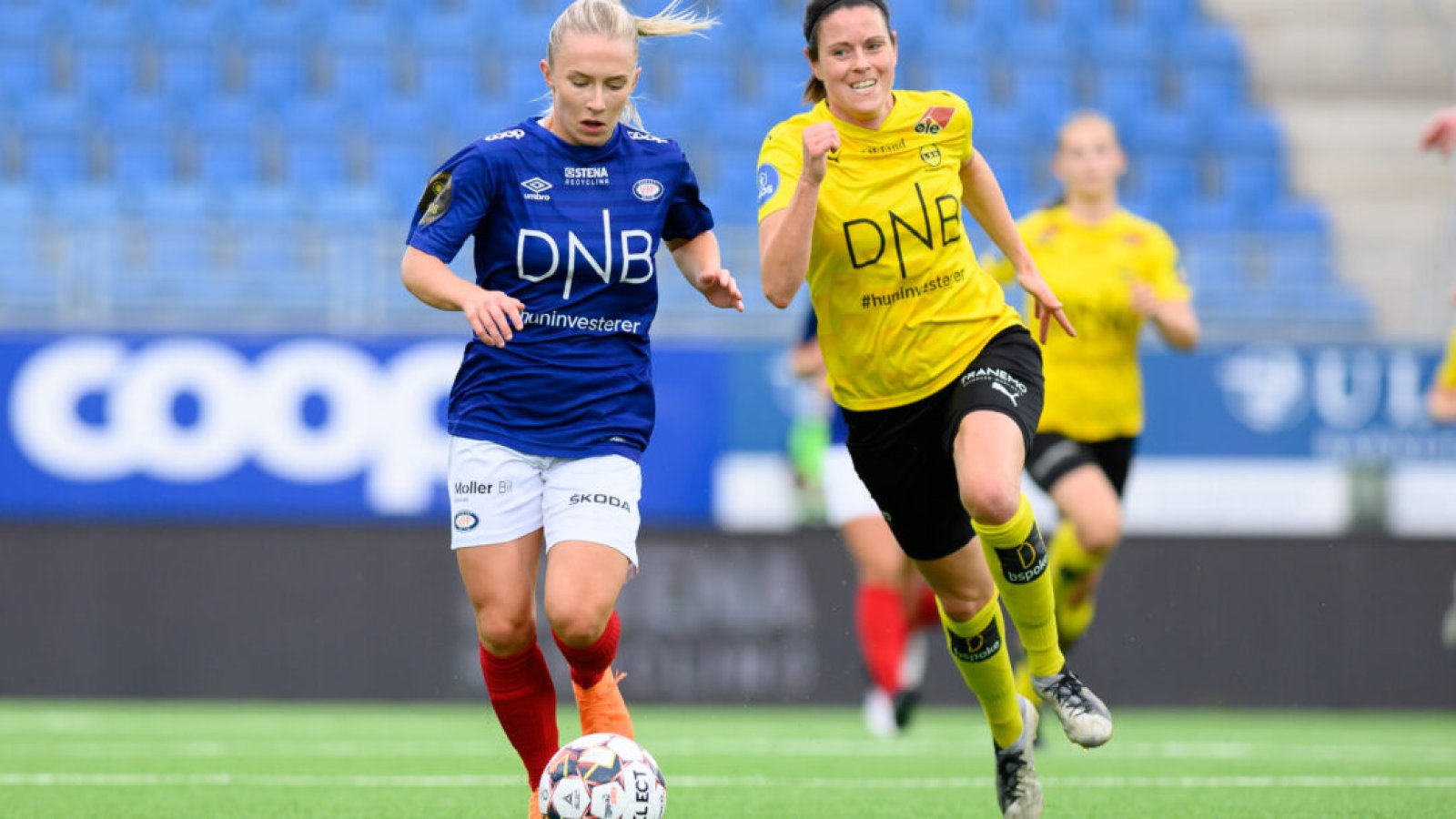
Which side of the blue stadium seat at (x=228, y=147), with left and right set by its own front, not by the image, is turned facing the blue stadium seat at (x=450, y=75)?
left

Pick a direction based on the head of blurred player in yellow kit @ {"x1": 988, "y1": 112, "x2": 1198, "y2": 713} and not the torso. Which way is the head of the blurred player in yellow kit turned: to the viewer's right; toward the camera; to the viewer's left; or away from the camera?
toward the camera

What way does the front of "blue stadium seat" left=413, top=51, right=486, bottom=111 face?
toward the camera

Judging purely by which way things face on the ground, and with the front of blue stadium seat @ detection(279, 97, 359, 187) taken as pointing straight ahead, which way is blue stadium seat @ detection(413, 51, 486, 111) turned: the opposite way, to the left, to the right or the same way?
the same way

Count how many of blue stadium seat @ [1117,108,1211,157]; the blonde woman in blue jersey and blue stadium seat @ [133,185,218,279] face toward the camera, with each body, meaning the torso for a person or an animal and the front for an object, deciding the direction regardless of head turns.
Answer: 3

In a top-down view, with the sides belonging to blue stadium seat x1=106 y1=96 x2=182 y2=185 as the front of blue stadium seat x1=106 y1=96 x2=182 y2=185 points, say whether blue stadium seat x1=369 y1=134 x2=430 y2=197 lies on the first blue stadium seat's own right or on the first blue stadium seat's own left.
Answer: on the first blue stadium seat's own left

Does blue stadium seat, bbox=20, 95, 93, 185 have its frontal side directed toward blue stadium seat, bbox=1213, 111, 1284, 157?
no

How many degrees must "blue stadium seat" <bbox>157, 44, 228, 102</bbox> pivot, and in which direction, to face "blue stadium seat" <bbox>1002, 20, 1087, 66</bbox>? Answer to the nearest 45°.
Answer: approximately 90° to its left

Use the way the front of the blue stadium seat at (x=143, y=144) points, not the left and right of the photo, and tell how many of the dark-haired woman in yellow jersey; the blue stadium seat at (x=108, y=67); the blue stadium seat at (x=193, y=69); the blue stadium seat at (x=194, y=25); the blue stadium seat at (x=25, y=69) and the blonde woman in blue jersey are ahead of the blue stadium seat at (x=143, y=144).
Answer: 2

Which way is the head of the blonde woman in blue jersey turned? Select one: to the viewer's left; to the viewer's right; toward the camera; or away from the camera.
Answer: toward the camera

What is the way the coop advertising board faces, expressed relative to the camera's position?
facing the viewer

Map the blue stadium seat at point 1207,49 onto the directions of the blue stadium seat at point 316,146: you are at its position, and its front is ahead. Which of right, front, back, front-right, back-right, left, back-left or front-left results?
left

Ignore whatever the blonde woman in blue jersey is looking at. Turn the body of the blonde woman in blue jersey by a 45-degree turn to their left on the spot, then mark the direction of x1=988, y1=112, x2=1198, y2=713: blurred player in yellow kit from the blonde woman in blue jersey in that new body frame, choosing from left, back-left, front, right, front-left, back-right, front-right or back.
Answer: left

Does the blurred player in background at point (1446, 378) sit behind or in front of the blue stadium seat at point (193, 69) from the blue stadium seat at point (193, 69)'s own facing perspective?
in front

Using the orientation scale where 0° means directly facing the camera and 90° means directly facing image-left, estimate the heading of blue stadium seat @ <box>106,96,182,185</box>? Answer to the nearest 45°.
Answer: approximately 0°

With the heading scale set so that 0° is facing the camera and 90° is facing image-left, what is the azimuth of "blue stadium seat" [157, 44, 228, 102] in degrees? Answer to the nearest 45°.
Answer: approximately 0°

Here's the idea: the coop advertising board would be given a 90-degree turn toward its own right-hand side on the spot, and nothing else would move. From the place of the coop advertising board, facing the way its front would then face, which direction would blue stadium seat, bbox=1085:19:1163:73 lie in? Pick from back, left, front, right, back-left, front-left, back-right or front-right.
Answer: back-right

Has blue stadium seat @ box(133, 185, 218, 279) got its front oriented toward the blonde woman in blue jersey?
yes

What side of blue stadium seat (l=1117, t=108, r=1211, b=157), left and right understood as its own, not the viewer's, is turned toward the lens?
front

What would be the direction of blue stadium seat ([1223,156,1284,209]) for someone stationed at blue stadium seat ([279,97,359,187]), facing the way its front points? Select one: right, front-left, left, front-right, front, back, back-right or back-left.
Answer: left

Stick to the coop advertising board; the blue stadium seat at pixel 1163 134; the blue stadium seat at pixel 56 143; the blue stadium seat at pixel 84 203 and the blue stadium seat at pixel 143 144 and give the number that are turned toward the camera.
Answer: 5

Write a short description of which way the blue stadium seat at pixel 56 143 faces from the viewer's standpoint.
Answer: facing the viewer
